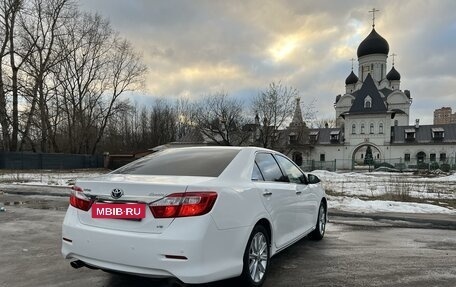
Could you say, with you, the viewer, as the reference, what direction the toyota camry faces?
facing away from the viewer and to the right of the viewer

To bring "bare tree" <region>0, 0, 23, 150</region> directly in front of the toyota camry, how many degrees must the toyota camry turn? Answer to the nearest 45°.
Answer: approximately 90° to its left

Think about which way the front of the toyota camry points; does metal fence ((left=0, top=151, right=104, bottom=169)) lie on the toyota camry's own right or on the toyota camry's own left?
on the toyota camry's own left

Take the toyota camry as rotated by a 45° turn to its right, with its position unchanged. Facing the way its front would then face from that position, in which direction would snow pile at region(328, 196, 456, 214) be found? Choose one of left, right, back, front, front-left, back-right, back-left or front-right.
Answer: front-left
